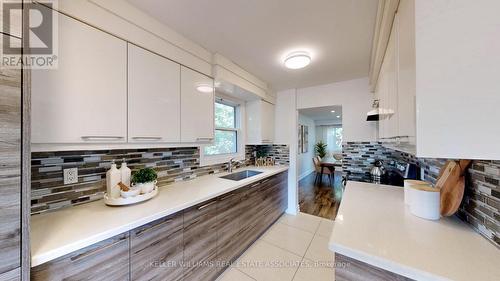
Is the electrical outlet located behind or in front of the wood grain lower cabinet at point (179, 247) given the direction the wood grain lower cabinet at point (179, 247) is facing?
behind

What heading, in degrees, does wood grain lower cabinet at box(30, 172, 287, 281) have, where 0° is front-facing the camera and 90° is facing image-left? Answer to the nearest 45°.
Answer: approximately 315°

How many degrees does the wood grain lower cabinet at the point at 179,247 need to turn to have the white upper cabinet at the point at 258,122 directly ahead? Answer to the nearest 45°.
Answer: approximately 90° to its left

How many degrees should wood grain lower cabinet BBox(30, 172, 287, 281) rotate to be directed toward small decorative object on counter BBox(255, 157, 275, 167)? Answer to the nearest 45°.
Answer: approximately 90° to its left
